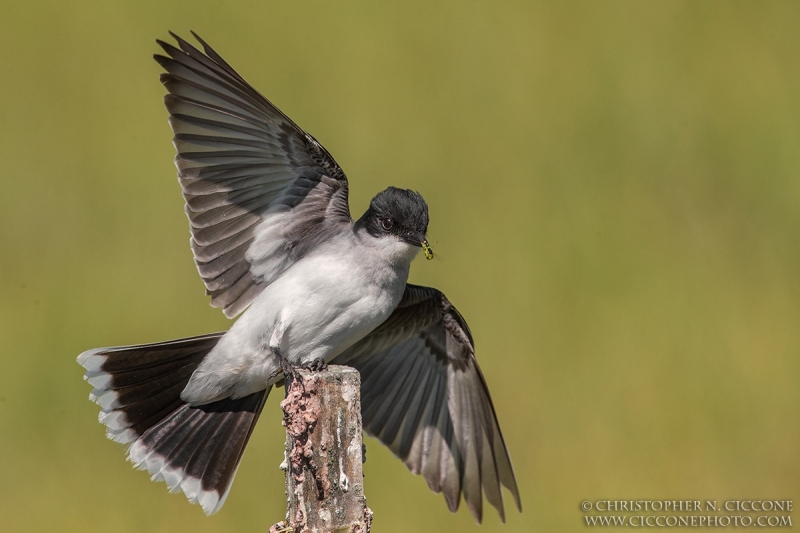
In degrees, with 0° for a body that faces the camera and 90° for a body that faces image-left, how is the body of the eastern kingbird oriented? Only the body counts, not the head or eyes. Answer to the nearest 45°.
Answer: approximately 315°
